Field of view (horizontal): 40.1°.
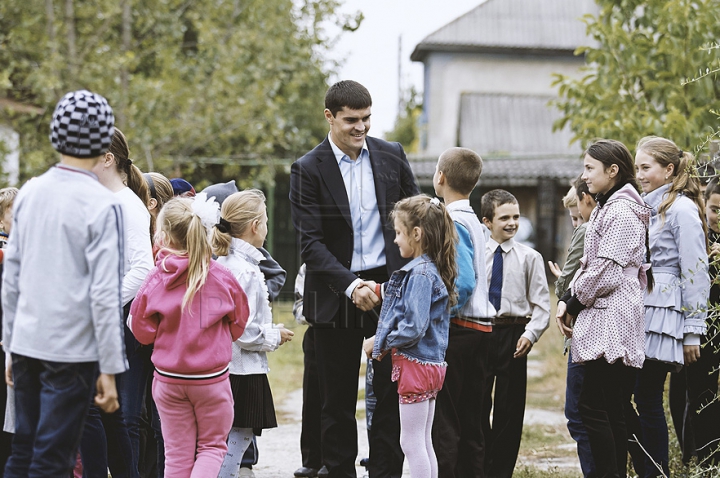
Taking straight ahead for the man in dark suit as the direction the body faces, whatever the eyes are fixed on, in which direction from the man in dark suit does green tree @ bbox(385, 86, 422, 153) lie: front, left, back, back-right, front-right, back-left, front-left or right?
back-left

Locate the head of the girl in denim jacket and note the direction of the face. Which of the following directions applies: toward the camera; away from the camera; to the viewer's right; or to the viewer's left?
to the viewer's left

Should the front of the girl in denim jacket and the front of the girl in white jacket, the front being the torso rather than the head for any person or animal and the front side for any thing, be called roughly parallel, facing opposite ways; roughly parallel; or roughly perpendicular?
roughly parallel, facing opposite ways

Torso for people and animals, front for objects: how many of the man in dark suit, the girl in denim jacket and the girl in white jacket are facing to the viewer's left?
1

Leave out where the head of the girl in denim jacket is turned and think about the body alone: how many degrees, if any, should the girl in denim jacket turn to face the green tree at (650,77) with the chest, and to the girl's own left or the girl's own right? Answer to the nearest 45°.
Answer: approximately 135° to the girl's own right

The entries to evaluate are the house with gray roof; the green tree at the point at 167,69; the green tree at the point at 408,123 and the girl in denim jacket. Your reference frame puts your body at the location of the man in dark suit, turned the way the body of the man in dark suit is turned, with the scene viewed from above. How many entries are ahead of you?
1

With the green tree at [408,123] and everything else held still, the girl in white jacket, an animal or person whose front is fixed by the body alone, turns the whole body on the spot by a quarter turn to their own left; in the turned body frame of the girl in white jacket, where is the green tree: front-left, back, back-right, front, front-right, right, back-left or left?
front

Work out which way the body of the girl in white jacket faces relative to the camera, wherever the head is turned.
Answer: to the viewer's right

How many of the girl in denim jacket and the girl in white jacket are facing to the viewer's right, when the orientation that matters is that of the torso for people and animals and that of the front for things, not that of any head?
1

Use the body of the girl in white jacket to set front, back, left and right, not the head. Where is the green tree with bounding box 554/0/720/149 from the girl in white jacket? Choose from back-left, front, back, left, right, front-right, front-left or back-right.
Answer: front-left

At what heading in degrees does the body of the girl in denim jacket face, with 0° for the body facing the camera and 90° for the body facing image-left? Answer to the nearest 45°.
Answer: approximately 90°

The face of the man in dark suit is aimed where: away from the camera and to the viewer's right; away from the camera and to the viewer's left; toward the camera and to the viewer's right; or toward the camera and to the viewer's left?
toward the camera and to the viewer's right

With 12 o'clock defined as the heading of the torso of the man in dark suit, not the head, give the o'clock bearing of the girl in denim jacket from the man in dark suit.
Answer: The girl in denim jacket is roughly at 12 o'clock from the man in dark suit.
